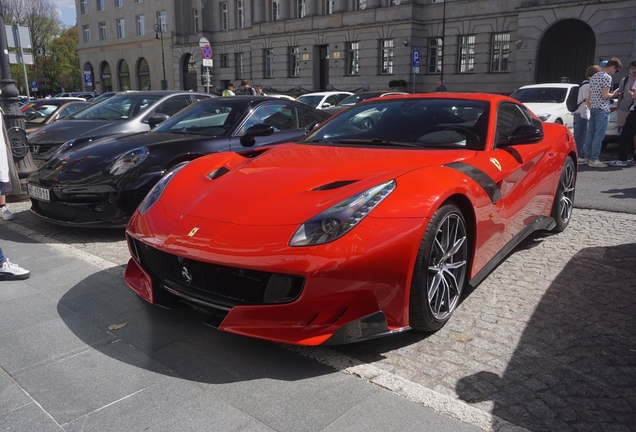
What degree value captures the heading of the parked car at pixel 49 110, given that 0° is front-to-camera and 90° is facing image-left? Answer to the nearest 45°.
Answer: approximately 45°

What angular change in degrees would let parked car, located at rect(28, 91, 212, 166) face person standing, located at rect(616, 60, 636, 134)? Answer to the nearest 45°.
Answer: approximately 135° to its left

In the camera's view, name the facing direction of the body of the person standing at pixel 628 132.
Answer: to the viewer's left

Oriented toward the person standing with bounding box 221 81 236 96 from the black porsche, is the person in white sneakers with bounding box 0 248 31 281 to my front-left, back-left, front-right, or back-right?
back-left

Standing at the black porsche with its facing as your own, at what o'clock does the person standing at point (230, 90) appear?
The person standing is roughly at 5 o'clock from the black porsche.

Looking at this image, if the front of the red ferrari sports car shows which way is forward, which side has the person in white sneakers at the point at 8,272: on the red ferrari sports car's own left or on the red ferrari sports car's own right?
on the red ferrari sports car's own right

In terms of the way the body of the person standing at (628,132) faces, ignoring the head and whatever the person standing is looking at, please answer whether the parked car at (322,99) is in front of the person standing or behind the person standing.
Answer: in front
